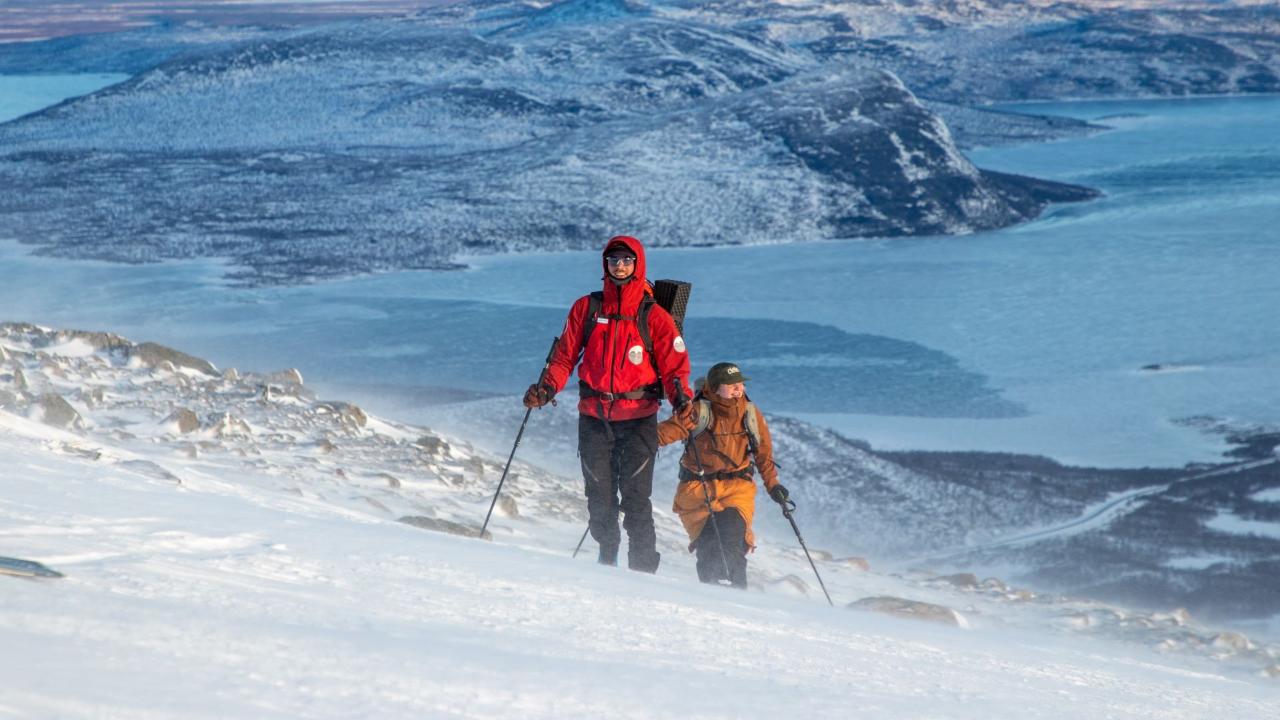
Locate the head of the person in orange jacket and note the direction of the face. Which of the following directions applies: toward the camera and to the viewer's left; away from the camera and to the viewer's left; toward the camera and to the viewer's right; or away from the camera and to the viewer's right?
toward the camera and to the viewer's right

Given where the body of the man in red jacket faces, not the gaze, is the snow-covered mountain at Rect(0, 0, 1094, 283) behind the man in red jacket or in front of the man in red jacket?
behind

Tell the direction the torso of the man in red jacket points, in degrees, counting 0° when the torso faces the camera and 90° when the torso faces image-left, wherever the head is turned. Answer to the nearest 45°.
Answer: approximately 0°
